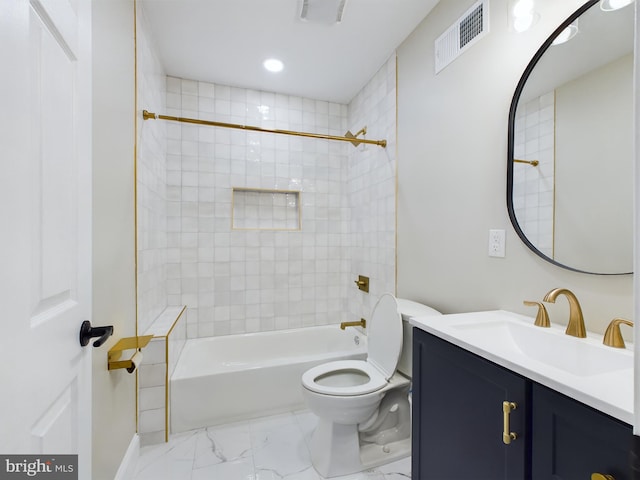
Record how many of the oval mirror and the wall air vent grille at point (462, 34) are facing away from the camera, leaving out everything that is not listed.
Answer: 0

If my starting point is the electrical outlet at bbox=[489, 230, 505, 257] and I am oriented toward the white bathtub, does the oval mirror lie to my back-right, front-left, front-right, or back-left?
back-left

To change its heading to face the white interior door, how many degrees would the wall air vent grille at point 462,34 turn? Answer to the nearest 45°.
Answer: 0° — it already faces it

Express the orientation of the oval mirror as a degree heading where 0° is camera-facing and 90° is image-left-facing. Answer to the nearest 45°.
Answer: approximately 45°

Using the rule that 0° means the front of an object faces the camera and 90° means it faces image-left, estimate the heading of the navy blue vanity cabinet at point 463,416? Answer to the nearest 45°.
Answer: approximately 45°

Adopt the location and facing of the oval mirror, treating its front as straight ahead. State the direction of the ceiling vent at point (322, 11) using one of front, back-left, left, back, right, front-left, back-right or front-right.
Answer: front-right

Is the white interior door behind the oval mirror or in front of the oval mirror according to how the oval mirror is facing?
in front
